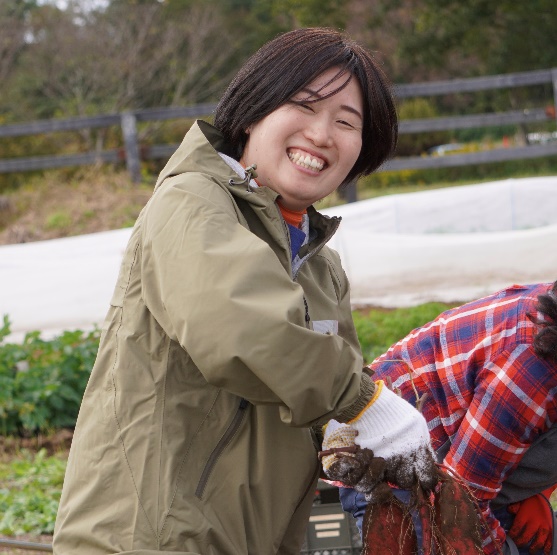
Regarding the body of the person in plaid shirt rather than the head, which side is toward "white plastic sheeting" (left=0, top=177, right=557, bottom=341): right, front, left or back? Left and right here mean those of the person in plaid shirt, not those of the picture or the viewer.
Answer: left

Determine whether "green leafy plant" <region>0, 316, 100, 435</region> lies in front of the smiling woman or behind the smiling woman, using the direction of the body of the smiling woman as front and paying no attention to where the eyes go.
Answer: behind

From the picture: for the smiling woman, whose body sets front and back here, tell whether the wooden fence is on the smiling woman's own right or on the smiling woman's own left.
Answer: on the smiling woman's own left

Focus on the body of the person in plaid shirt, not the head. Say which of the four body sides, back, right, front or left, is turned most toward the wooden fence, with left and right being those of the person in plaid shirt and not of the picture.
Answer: left

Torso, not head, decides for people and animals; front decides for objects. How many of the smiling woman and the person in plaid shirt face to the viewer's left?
0

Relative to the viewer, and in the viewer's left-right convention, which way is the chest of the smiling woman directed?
facing the viewer and to the right of the viewer

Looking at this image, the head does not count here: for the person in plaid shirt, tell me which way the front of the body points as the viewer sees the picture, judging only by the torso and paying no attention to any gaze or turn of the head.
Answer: to the viewer's right

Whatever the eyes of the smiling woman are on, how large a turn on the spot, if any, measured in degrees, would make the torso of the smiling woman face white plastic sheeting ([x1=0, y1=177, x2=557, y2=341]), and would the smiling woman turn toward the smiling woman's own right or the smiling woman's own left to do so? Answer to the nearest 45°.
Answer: approximately 135° to the smiling woman's own left
